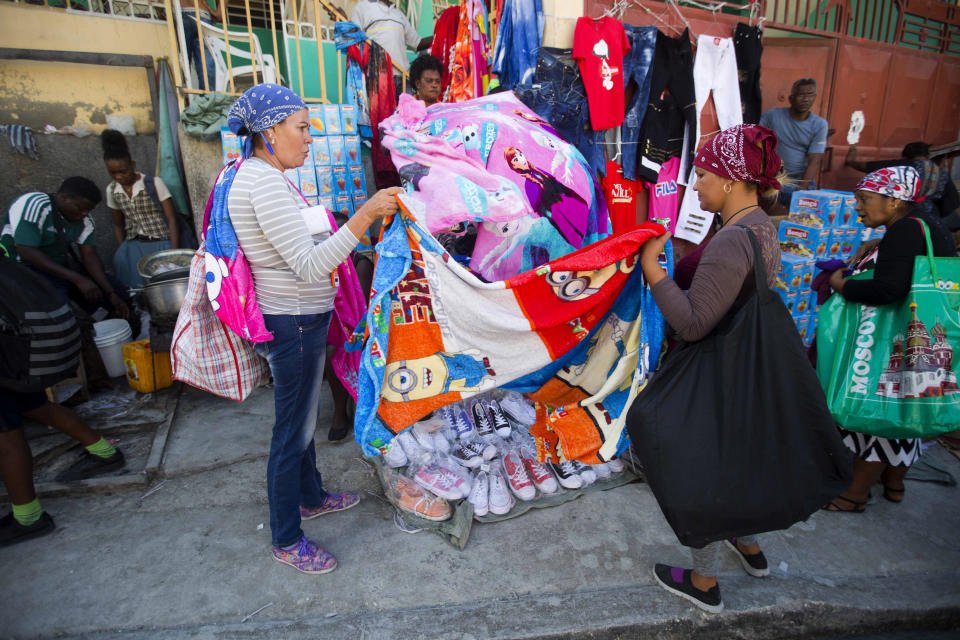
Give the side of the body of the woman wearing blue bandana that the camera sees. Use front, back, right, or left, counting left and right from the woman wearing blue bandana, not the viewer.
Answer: right

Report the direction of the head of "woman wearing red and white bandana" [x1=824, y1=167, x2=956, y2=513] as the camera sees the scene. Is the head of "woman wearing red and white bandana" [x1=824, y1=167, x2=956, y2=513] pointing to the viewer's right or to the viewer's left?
to the viewer's left

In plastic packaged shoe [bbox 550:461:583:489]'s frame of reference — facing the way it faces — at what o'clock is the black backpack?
The black backpack is roughly at 4 o'clock from the plastic packaged shoe.

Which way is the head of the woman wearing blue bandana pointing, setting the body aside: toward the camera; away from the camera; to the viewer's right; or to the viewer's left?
to the viewer's right

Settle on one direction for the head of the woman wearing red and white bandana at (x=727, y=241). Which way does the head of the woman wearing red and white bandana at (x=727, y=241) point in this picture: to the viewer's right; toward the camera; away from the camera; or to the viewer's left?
to the viewer's left

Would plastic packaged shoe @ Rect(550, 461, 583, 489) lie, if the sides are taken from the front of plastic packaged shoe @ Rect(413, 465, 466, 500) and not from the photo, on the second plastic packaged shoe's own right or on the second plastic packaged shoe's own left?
on the second plastic packaged shoe's own left

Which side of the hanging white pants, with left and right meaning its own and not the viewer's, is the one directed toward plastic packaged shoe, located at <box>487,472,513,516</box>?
front

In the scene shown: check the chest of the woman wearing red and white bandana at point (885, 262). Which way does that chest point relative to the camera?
to the viewer's left

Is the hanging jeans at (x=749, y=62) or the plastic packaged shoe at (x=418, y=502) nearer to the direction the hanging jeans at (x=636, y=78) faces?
the plastic packaged shoe

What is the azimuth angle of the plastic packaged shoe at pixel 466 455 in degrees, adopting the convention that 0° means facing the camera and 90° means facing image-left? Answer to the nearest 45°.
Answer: approximately 315°

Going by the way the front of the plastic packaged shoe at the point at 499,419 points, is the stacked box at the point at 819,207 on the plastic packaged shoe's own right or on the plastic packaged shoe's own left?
on the plastic packaged shoe's own left

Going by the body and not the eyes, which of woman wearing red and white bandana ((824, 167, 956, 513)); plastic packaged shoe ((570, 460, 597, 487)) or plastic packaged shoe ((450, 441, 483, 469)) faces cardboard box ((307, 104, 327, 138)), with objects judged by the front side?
the woman wearing red and white bandana

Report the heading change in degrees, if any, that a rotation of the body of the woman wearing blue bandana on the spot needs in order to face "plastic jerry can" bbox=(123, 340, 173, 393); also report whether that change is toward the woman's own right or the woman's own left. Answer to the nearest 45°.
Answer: approximately 135° to the woman's own left

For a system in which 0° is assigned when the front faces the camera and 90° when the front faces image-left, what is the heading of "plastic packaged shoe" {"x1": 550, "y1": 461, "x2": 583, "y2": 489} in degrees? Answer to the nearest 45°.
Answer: approximately 315°

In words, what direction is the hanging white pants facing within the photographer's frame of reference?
facing the viewer
